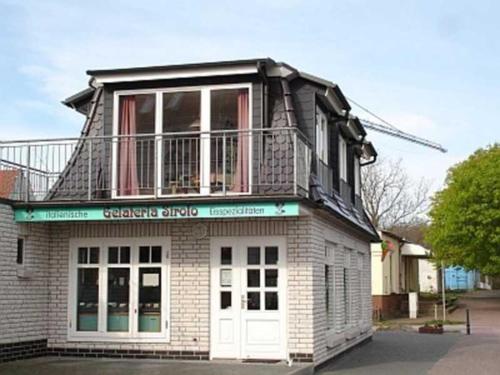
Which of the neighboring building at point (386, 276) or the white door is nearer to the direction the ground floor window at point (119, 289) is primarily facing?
the white door

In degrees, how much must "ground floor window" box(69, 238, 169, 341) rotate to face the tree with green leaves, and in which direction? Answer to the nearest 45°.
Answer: approximately 135° to its left

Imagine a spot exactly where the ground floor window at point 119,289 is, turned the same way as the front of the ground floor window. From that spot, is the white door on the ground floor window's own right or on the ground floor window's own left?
on the ground floor window's own left

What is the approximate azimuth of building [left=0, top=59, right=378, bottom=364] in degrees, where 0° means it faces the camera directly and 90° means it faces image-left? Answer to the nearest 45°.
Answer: approximately 0°

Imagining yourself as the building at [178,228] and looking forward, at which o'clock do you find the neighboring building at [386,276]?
The neighboring building is roughly at 7 o'clock from the building.

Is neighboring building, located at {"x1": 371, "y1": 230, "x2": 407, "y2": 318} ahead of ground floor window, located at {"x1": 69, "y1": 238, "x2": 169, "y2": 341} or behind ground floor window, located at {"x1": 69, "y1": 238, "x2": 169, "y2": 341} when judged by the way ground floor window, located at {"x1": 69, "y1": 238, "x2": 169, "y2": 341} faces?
behind

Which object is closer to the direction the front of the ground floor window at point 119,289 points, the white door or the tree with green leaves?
the white door

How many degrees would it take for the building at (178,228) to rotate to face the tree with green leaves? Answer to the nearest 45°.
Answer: approximately 135° to its left
